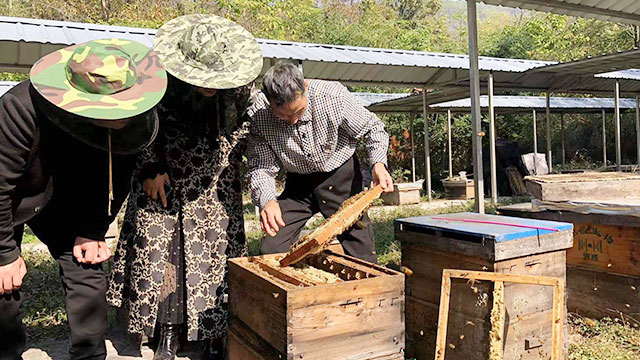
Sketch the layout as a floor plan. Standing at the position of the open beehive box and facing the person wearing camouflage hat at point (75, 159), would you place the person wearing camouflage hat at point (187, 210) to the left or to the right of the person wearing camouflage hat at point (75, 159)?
right

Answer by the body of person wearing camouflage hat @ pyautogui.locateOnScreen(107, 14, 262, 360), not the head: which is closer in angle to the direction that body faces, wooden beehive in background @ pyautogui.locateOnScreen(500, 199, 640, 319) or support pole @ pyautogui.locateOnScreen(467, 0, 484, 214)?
the wooden beehive in background

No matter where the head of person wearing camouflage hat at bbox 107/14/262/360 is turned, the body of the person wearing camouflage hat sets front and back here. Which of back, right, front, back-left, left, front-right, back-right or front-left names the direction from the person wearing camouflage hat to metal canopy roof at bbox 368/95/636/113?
back-left

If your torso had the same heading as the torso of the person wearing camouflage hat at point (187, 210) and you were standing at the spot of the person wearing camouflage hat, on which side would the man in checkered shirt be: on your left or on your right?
on your left

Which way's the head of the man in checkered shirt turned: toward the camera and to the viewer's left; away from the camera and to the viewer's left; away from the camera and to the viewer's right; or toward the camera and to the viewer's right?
toward the camera and to the viewer's left

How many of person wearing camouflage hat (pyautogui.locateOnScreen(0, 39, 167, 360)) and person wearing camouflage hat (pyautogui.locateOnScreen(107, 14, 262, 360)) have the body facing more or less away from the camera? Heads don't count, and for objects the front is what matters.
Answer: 0

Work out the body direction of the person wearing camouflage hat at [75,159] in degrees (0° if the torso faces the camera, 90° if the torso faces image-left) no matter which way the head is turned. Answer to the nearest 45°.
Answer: approximately 315°

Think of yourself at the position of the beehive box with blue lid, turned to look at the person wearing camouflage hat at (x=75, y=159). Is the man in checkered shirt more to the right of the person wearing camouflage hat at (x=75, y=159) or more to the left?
right

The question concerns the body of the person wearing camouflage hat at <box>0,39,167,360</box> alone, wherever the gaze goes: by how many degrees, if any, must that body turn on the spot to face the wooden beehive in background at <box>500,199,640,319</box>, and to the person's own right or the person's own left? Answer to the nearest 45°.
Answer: approximately 45° to the person's own left

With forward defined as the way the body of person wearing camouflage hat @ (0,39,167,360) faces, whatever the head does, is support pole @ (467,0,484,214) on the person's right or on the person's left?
on the person's left
